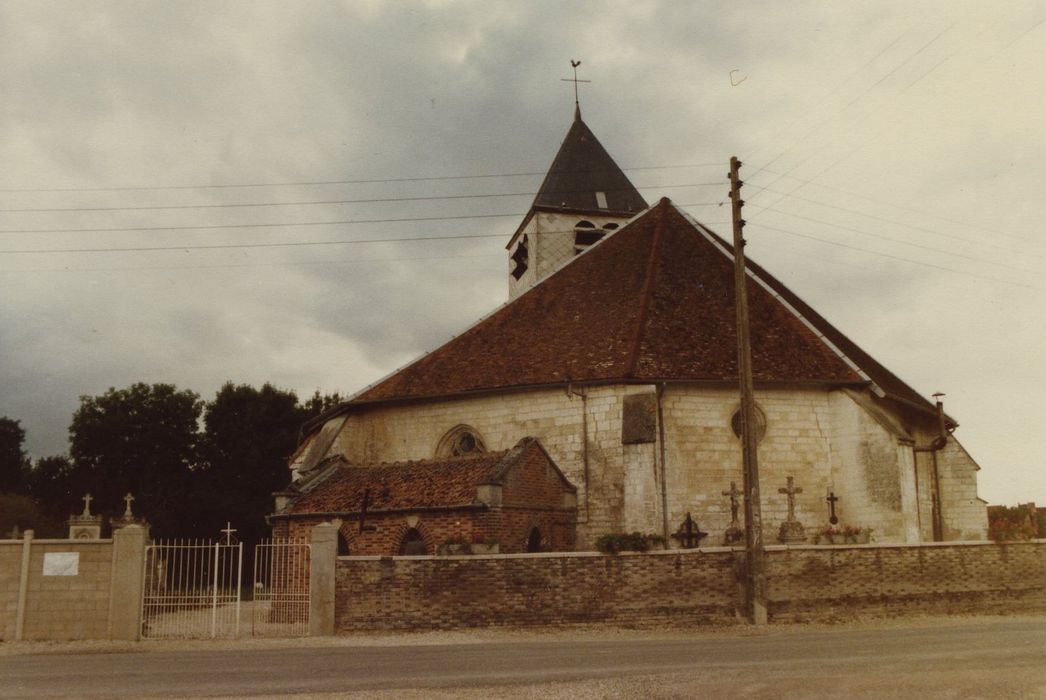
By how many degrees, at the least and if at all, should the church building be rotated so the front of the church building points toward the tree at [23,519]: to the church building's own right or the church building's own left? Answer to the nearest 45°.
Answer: approximately 45° to the church building's own left

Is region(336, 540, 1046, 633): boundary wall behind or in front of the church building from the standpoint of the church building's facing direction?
behind

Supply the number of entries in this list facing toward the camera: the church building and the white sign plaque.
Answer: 1

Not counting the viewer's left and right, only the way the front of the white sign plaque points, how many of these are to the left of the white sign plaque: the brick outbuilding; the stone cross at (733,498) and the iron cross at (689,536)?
3

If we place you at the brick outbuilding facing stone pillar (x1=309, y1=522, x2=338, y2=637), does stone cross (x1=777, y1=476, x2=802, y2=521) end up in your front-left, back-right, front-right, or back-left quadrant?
back-left

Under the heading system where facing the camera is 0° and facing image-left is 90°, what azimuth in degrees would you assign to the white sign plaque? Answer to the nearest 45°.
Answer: approximately 0°

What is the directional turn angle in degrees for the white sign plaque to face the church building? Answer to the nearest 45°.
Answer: approximately 90° to its left

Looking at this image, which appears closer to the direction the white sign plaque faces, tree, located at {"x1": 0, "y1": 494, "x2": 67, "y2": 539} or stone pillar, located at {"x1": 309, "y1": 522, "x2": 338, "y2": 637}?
the stone pillar

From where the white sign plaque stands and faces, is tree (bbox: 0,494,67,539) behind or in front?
behind

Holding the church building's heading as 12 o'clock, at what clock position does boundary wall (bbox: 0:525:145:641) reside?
The boundary wall is roughly at 8 o'clock from the church building.

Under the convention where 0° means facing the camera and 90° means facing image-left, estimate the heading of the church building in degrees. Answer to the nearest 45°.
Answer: approximately 180°

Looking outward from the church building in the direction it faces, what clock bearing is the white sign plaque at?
The white sign plaque is roughly at 8 o'clock from the church building.
